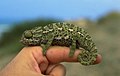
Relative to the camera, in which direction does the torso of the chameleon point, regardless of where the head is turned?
to the viewer's left
